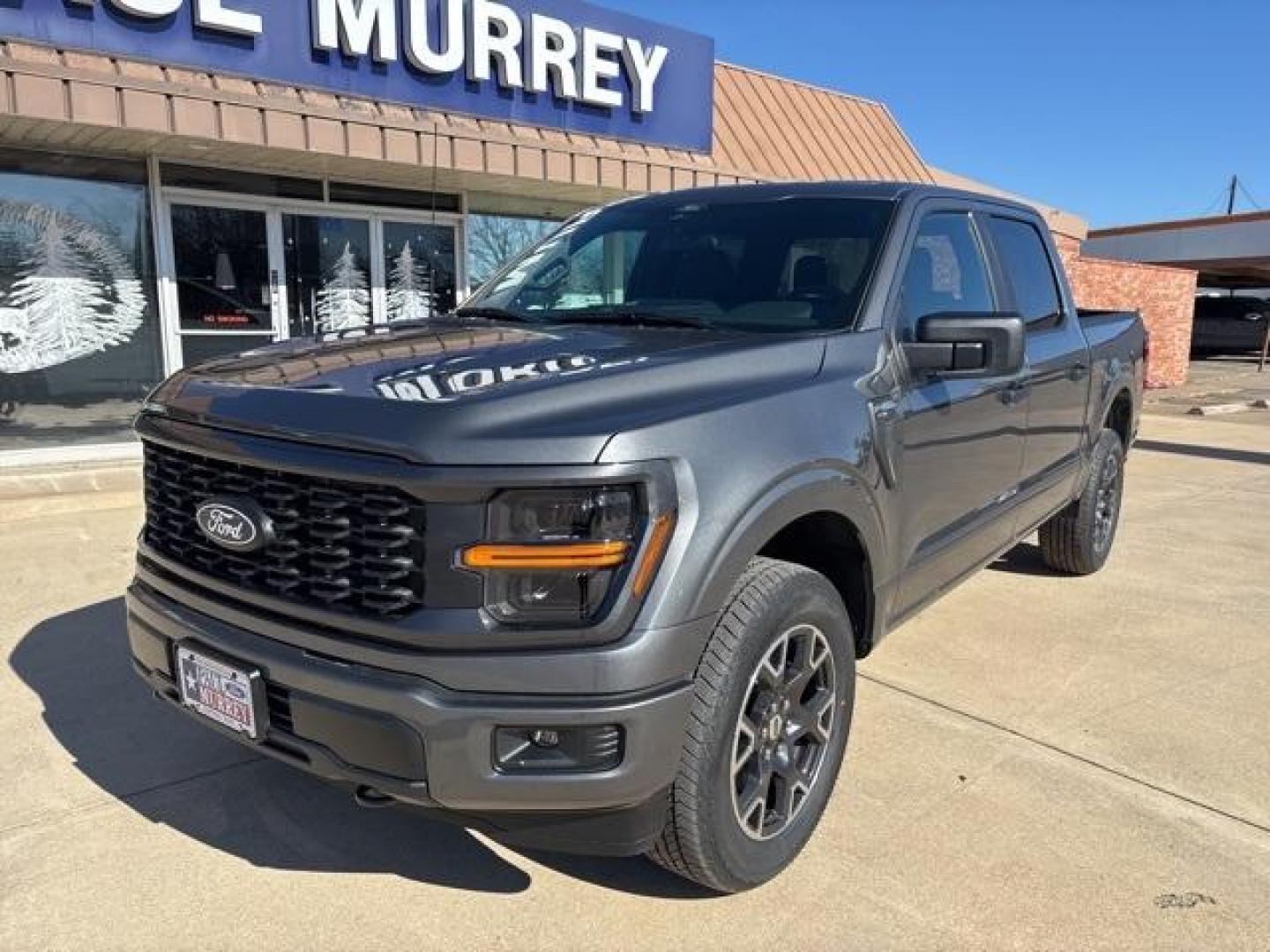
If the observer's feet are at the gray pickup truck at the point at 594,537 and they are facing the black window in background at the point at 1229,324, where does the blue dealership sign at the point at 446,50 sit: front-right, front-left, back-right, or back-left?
front-left

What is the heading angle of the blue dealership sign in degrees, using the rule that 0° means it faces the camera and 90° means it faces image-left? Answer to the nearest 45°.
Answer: approximately 315°

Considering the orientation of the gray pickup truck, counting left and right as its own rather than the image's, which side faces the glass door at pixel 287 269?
right

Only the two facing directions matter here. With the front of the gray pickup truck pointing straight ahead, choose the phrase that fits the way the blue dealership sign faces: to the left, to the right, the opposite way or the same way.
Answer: to the left

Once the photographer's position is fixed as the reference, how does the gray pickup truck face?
facing the viewer and to the left of the viewer

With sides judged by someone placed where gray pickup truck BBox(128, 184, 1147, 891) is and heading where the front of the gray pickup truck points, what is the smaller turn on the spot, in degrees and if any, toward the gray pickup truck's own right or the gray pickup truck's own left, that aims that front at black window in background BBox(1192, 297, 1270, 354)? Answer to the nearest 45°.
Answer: approximately 180°

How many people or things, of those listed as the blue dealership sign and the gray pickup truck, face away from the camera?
0

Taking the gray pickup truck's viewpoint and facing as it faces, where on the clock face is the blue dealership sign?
The blue dealership sign is roughly at 4 o'clock from the gray pickup truck.
